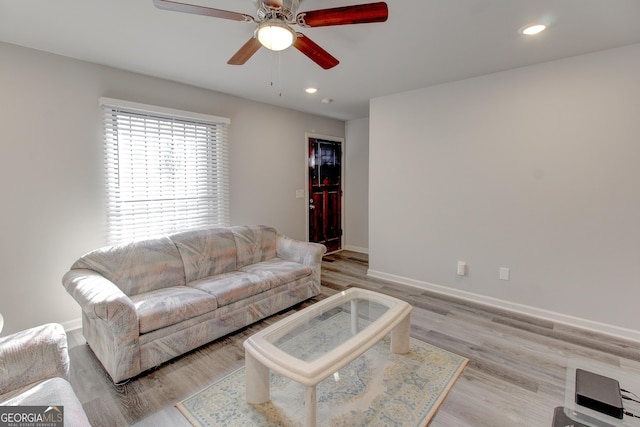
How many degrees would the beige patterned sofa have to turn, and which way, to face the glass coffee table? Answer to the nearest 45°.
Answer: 0° — it already faces it

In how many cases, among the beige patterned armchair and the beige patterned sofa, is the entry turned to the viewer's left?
0

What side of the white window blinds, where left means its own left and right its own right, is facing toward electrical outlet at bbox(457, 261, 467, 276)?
front

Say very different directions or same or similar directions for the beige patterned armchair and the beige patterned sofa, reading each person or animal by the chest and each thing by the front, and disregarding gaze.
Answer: same or similar directions

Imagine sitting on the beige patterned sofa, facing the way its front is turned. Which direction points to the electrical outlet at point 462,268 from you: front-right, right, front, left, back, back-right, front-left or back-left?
front-left

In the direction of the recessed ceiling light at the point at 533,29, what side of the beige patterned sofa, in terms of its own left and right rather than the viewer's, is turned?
front

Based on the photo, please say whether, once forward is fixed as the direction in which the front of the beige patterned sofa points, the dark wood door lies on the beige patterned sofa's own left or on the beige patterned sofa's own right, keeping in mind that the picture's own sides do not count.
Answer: on the beige patterned sofa's own left

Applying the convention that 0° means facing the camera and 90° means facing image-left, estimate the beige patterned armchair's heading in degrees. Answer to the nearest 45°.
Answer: approximately 315°

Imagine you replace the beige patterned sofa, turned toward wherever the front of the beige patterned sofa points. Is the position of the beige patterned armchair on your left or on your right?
on your right

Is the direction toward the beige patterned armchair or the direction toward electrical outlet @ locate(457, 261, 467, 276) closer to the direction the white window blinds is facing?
the electrical outlet

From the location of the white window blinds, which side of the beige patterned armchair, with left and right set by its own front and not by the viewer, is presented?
left

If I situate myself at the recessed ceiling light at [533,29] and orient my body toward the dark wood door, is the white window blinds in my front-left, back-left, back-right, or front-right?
front-left

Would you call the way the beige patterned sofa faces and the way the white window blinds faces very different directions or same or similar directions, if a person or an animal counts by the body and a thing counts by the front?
same or similar directions

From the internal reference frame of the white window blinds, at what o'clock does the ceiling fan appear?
The ceiling fan is roughly at 1 o'clock from the white window blinds.

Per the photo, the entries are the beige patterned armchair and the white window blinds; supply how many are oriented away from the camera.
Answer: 0

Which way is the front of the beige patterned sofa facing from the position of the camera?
facing the viewer and to the right of the viewer

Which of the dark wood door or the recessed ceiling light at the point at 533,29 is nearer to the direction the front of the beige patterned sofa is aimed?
the recessed ceiling light
